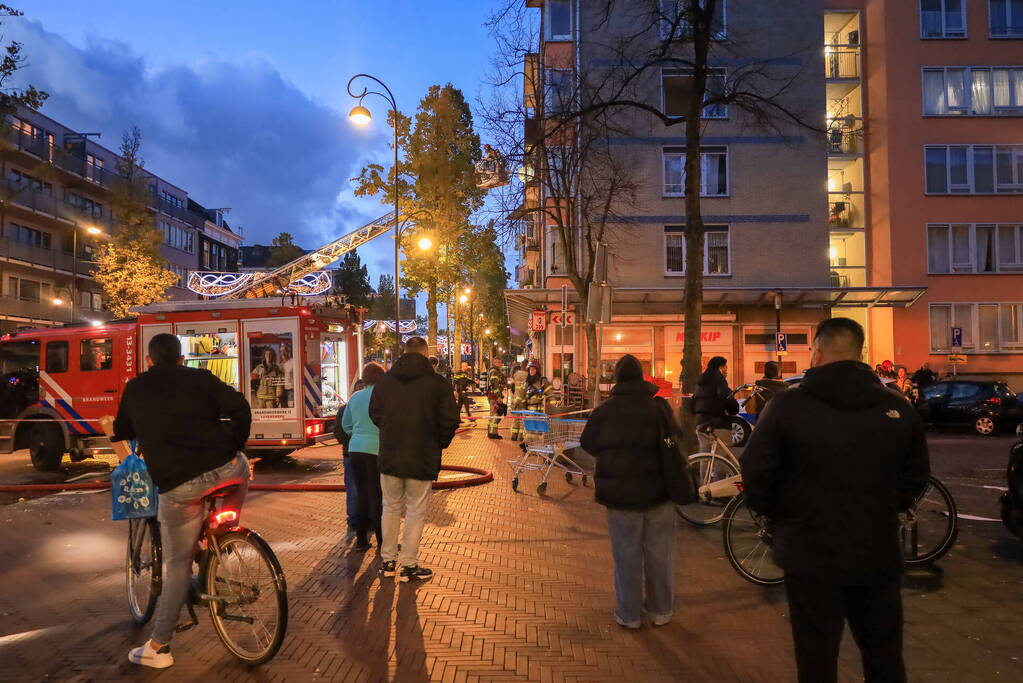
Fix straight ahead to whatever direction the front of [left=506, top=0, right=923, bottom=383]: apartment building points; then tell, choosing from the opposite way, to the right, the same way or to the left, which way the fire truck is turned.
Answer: to the right

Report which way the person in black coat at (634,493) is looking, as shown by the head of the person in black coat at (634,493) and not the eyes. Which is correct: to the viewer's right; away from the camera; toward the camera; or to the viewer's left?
away from the camera

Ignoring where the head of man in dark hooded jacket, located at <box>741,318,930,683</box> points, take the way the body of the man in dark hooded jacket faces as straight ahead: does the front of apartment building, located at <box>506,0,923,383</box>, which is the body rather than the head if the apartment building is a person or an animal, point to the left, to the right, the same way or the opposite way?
the opposite way

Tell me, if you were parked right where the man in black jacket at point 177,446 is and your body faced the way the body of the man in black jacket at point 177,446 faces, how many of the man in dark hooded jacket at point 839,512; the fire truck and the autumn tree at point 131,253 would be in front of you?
2

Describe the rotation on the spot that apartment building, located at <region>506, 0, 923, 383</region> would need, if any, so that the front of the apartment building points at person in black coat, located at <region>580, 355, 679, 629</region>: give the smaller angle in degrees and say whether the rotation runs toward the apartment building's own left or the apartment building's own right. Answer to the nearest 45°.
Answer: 0° — it already faces them

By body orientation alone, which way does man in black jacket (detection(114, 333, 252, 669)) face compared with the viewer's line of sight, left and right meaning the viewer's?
facing away from the viewer

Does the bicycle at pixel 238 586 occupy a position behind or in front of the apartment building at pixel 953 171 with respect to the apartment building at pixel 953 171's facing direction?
in front

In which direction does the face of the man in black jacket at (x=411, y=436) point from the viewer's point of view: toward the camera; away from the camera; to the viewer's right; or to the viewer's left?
away from the camera

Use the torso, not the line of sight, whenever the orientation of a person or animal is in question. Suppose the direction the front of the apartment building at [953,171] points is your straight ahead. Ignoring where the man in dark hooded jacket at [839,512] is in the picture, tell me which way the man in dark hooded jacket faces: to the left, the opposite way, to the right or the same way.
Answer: the opposite way

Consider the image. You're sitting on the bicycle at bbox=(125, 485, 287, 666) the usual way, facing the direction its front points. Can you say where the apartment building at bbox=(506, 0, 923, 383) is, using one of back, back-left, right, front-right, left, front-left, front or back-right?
right

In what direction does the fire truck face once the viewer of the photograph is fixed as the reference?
facing away from the viewer and to the left of the viewer
